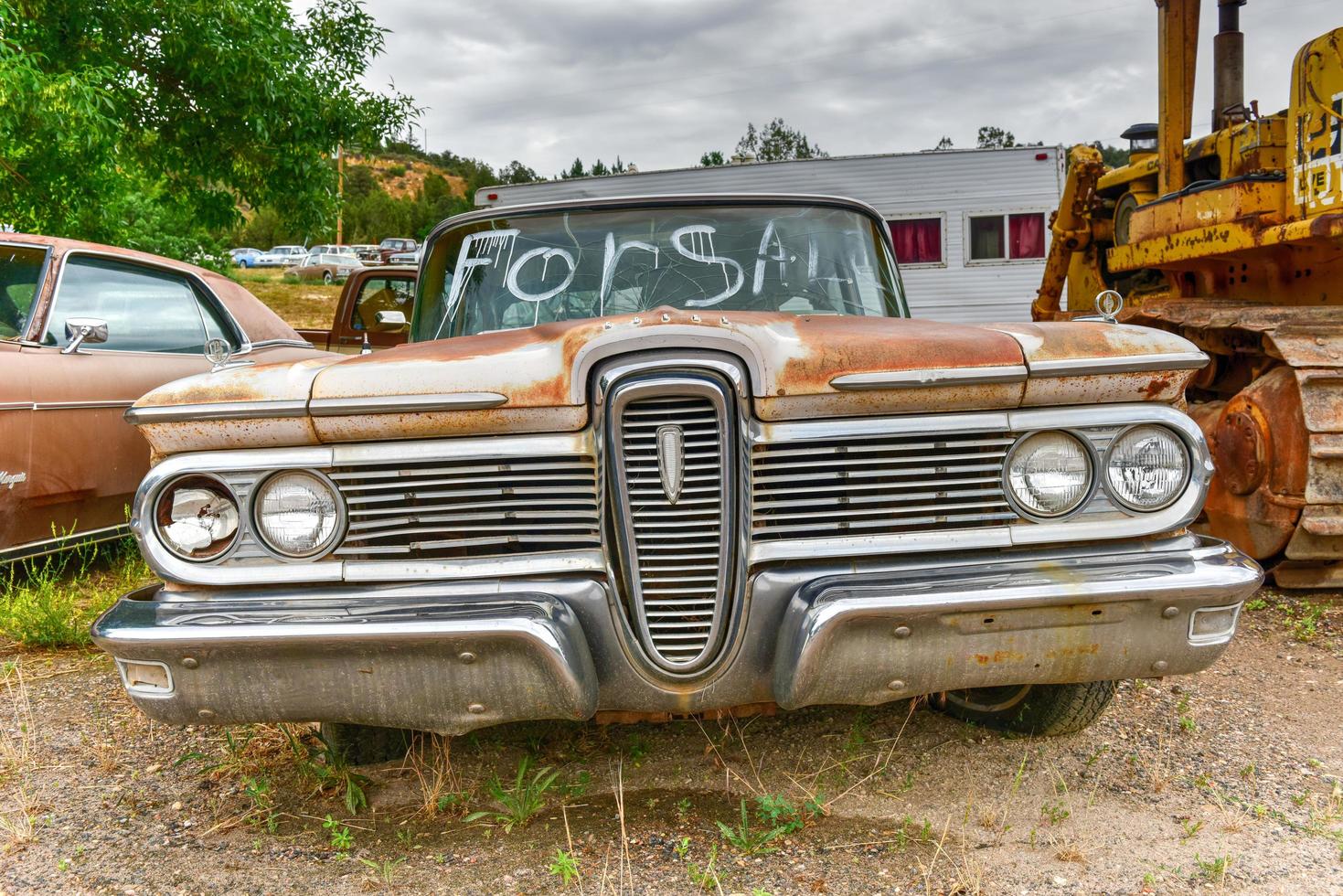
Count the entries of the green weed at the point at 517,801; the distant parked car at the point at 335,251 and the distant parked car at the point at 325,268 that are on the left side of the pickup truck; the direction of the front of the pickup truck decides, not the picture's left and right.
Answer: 2

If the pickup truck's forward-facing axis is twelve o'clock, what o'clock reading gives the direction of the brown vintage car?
The brown vintage car is roughly at 4 o'clock from the pickup truck.

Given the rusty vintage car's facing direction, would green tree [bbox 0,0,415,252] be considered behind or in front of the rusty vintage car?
behind

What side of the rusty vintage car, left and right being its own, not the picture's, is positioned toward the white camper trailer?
back

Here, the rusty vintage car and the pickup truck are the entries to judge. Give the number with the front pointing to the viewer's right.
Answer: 1

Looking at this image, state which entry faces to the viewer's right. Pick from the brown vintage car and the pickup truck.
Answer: the pickup truck

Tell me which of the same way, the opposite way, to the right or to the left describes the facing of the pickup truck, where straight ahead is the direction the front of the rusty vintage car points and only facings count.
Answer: to the left

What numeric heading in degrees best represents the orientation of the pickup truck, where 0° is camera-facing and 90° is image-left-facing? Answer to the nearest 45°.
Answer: approximately 270°

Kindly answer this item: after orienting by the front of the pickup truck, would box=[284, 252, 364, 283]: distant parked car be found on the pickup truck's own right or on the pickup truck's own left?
on the pickup truck's own left
